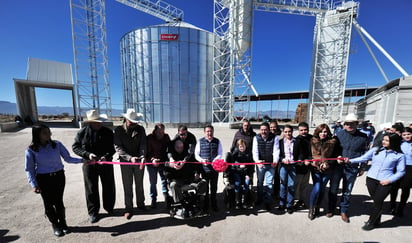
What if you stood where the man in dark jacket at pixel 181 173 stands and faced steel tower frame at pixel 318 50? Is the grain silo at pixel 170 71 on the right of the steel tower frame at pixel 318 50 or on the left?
left

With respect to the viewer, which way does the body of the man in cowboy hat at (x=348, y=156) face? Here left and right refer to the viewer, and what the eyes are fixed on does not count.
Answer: facing the viewer

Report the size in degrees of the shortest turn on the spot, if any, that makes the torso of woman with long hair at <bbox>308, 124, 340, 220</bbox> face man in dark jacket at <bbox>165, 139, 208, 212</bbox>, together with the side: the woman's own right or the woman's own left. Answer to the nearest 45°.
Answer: approximately 45° to the woman's own right

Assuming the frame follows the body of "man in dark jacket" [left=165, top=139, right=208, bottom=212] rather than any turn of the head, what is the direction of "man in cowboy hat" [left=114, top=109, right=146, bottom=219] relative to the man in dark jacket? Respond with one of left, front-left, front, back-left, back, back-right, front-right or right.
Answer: right

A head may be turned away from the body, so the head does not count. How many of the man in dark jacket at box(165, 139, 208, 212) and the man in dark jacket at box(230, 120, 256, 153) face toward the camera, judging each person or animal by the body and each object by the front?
2

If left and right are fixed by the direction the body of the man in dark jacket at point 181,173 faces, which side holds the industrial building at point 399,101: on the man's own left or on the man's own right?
on the man's own left

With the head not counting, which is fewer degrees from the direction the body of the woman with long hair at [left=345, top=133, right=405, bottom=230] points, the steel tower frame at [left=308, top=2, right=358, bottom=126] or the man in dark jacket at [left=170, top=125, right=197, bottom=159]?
the man in dark jacket

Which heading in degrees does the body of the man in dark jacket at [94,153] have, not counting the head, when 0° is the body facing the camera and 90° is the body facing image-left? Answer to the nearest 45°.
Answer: approximately 315°

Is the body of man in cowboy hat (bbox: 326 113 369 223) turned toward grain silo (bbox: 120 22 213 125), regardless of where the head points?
no

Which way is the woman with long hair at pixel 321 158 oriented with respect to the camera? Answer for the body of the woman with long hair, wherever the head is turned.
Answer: toward the camera

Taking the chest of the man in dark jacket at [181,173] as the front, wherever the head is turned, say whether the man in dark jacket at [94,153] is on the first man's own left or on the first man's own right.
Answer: on the first man's own right
